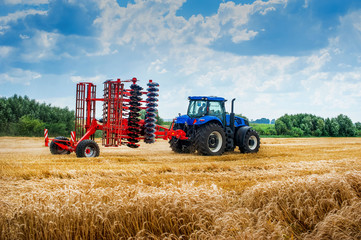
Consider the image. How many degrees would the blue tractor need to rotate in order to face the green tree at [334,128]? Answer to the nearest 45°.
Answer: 0° — it already faces it

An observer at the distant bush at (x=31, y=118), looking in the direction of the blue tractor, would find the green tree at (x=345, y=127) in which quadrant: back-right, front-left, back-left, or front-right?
front-left

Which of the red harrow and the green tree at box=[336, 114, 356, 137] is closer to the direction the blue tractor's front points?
the green tree

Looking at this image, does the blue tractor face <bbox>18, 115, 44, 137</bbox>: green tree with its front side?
no

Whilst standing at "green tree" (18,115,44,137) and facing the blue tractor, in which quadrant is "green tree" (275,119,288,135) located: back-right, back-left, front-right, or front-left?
front-left

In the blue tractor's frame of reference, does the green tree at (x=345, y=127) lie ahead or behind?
ahead

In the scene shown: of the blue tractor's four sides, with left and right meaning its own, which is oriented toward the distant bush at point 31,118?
left

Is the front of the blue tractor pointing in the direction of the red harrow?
no

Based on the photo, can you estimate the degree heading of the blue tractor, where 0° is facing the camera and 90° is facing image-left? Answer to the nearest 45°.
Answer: approximately 225°

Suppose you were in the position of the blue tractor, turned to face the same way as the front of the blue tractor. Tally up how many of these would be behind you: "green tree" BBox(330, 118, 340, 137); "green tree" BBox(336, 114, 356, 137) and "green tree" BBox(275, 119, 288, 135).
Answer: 0

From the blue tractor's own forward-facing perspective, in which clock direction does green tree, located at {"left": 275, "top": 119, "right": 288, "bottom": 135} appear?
The green tree is roughly at 11 o'clock from the blue tractor.

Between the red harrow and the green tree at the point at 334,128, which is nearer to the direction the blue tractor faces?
the green tree

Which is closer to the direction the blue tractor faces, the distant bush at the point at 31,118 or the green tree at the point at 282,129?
the green tree
